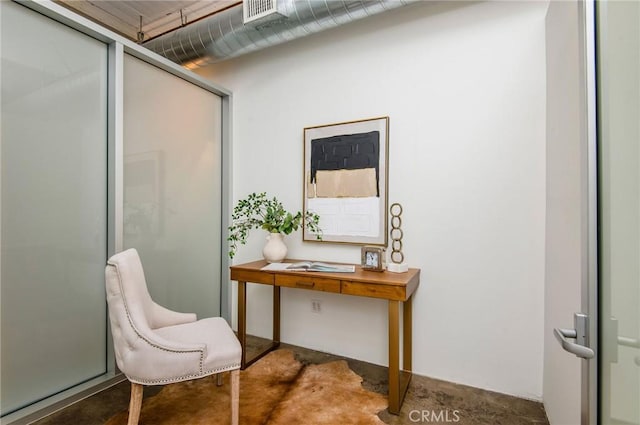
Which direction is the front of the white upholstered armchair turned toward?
to the viewer's right

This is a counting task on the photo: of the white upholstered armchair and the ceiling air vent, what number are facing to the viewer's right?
1

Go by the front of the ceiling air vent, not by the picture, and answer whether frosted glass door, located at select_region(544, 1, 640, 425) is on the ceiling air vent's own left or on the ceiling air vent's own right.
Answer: on the ceiling air vent's own left

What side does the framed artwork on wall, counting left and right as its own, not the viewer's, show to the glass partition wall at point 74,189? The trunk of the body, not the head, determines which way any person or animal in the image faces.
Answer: front

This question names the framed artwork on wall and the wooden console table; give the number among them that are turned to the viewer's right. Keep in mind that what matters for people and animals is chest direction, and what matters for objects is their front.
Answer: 0

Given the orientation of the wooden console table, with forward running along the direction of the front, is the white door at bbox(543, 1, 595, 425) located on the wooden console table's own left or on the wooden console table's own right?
on the wooden console table's own left
